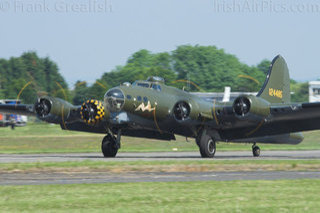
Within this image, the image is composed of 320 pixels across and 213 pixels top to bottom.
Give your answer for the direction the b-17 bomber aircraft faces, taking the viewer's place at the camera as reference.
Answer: facing the viewer and to the left of the viewer
